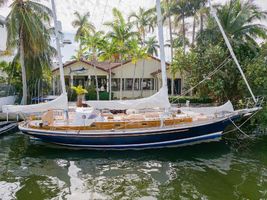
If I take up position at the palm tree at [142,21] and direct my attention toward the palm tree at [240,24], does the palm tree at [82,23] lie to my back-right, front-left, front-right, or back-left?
back-right

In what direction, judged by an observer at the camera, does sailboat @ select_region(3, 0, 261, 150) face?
facing to the right of the viewer

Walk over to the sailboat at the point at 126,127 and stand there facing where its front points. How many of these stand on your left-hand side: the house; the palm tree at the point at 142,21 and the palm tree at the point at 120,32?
3

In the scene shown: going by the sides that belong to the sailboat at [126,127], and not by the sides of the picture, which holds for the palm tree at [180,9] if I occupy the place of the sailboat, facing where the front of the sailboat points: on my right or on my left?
on my left

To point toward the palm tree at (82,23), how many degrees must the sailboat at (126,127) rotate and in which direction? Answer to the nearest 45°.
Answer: approximately 90° to its left

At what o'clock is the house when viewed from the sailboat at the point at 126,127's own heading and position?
The house is roughly at 9 o'clock from the sailboat.

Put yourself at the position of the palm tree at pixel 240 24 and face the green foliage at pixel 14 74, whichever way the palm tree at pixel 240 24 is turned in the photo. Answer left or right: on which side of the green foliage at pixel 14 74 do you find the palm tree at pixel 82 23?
right

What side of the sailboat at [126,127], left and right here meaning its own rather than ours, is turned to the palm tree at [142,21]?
left

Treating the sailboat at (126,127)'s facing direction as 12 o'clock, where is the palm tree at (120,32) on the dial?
The palm tree is roughly at 9 o'clock from the sailboat.

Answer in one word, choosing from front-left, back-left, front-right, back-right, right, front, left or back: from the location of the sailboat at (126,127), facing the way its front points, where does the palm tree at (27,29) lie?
back-left
